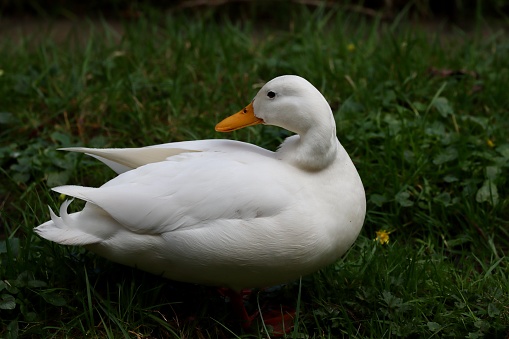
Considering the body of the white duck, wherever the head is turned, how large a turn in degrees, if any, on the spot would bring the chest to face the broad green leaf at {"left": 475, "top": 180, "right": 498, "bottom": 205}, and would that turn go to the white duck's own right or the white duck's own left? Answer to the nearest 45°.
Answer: approximately 45° to the white duck's own left

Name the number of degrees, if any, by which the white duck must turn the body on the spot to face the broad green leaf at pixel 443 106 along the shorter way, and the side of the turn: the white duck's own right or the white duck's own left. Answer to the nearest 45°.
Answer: approximately 45° to the white duck's own left

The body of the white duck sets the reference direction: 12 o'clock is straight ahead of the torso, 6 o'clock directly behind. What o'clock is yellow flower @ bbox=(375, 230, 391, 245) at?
The yellow flower is roughly at 11 o'clock from the white duck.

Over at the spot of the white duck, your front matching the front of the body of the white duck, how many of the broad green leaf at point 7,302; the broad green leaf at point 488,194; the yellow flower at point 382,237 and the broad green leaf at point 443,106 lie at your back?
1

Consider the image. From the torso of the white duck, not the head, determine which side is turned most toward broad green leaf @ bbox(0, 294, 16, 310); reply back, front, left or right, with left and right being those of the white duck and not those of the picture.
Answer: back

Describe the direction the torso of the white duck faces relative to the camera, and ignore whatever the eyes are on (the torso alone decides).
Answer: to the viewer's right

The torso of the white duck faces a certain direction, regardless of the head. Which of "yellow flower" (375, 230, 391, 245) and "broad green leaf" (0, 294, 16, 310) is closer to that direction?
the yellow flower
